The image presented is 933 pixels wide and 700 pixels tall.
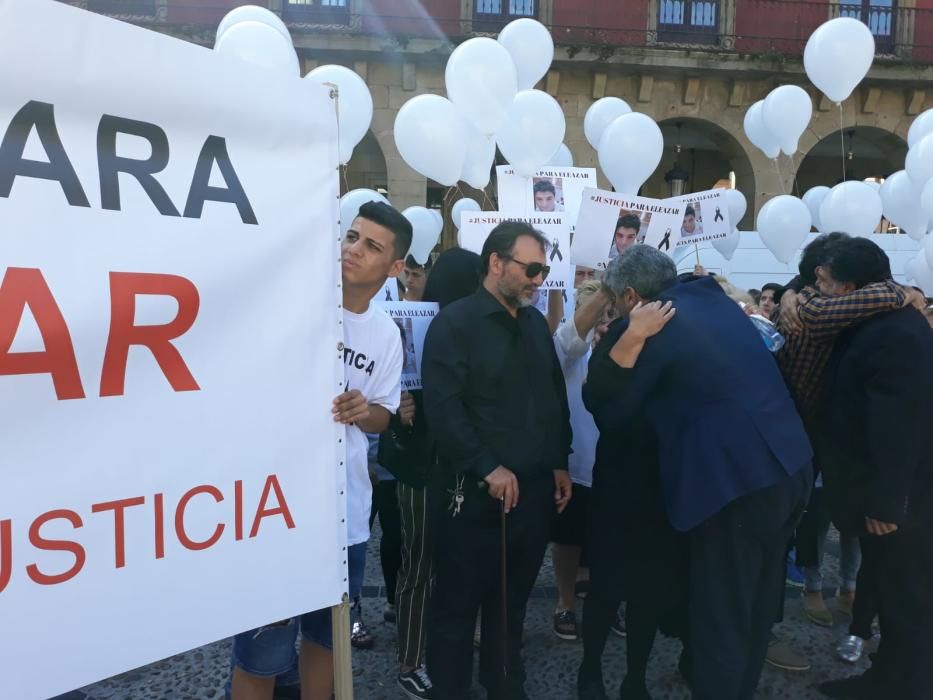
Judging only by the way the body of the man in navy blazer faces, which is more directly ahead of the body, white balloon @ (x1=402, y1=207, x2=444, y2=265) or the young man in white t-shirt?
the white balloon

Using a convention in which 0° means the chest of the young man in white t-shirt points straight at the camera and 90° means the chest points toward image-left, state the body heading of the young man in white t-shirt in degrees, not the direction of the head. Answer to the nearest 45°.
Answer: approximately 45°

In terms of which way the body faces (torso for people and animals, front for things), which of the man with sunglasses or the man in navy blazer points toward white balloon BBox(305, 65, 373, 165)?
the man in navy blazer

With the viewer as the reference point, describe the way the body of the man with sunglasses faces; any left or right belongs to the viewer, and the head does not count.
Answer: facing the viewer and to the right of the viewer

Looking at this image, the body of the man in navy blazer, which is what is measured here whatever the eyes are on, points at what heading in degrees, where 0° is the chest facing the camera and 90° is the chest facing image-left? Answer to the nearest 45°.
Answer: approximately 135°

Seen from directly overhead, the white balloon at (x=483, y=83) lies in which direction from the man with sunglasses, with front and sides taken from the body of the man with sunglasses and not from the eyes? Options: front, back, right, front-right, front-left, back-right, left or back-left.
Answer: back-left

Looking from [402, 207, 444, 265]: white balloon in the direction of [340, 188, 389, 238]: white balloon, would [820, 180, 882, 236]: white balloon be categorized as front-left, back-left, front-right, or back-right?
back-left

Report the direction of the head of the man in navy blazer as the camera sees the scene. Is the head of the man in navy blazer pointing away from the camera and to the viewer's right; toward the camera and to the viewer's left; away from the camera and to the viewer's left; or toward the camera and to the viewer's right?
away from the camera and to the viewer's left

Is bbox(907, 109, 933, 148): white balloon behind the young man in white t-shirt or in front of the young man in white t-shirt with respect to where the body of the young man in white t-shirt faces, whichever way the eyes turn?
behind

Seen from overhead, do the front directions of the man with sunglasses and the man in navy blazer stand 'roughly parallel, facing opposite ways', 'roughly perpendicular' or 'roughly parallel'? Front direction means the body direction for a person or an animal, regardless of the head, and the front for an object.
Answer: roughly parallel, facing opposite ways

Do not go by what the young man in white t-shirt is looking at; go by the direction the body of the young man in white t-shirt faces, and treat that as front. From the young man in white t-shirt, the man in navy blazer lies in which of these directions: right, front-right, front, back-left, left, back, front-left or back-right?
back-left

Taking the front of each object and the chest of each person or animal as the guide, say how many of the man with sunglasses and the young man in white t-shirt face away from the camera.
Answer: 0
